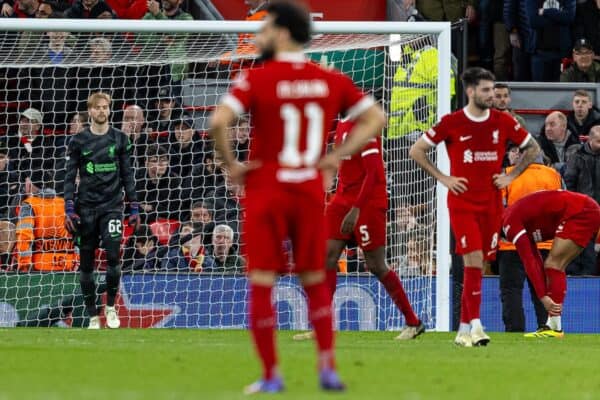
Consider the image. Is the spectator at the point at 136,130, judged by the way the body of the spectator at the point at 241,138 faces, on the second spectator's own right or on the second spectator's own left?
on the second spectator's own right

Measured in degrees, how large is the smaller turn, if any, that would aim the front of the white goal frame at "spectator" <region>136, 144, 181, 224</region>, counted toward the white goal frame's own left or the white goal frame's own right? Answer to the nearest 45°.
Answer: approximately 135° to the white goal frame's own right

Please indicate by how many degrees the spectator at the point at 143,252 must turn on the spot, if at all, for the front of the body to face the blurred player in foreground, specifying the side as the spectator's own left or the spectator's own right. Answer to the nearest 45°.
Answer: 0° — they already face them

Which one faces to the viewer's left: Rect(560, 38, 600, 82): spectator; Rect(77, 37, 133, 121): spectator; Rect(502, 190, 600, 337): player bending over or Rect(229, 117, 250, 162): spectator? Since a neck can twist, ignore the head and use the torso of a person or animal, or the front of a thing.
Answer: the player bending over

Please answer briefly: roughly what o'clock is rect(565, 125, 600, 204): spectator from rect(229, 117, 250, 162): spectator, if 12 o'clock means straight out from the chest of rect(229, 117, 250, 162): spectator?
rect(565, 125, 600, 204): spectator is roughly at 9 o'clock from rect(229, 117, 250, 162): spectator.

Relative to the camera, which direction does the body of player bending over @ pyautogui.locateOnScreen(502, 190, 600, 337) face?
to the viewer's left
